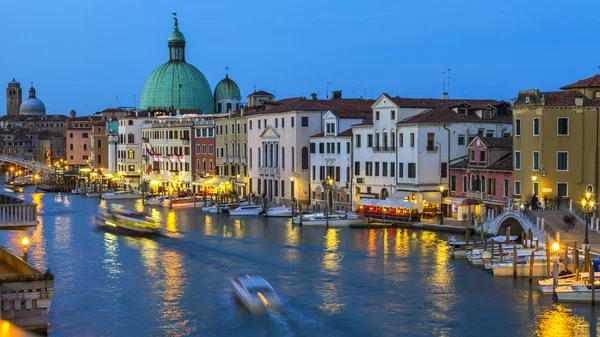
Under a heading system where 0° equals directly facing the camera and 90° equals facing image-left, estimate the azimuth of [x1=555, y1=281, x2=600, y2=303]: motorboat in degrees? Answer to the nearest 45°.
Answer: approximately 90°

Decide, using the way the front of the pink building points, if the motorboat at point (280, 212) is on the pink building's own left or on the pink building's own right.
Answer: on the pink building's own right

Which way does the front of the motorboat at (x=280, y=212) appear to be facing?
to the viewer's left

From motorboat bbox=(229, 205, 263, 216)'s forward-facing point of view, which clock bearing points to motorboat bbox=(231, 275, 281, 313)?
motorboat bbox=(231, 275, 281, 313) is roughly at 9 o'clock from motorboat bbox=(229, 205, 263, 216).

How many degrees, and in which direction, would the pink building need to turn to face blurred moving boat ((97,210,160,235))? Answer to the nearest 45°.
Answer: approximately 45° to its right

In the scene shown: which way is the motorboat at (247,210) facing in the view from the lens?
facing to the left of the viewer
